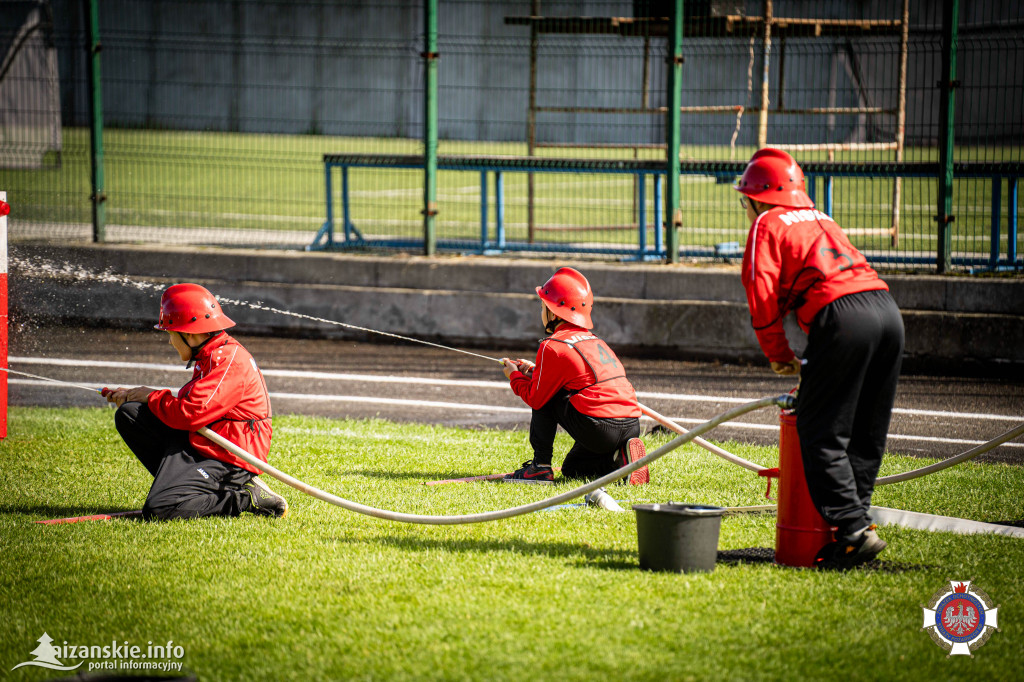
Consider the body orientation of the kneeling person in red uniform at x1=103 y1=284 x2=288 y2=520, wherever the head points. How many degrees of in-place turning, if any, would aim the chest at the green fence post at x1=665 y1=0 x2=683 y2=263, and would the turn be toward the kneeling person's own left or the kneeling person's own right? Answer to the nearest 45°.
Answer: approximately 135° to the kneeling person's own right

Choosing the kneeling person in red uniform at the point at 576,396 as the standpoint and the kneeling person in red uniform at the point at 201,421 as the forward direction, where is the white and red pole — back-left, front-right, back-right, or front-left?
front-right

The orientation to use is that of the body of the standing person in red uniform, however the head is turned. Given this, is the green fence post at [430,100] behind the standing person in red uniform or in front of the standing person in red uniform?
in front

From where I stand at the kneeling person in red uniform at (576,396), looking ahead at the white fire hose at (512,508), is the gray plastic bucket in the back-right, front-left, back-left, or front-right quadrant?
front-left

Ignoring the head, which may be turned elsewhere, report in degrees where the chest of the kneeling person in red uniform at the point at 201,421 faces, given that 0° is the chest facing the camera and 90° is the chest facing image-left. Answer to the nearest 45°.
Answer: approximately 90°

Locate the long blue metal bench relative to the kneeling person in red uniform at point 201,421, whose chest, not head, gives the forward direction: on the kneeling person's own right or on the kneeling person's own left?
on the kneeling person's own right

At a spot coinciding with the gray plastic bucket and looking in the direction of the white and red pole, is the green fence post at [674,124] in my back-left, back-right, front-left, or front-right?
front-right

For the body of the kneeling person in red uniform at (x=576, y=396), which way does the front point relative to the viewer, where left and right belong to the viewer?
facing away from the viewer and to the left of the viewer

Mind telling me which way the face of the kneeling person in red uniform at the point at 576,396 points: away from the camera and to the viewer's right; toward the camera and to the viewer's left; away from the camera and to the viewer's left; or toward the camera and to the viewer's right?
away from the camera and to the viewer's left

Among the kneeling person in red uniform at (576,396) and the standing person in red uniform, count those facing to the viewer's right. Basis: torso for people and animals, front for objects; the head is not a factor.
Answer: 0

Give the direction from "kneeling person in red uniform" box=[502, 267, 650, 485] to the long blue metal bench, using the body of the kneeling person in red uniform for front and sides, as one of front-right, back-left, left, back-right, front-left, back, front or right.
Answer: front-right

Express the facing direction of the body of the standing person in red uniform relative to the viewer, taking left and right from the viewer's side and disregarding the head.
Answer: facing away from the viewer and to the left of the viewer

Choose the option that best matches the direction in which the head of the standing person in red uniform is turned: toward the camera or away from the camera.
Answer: away from the camera
